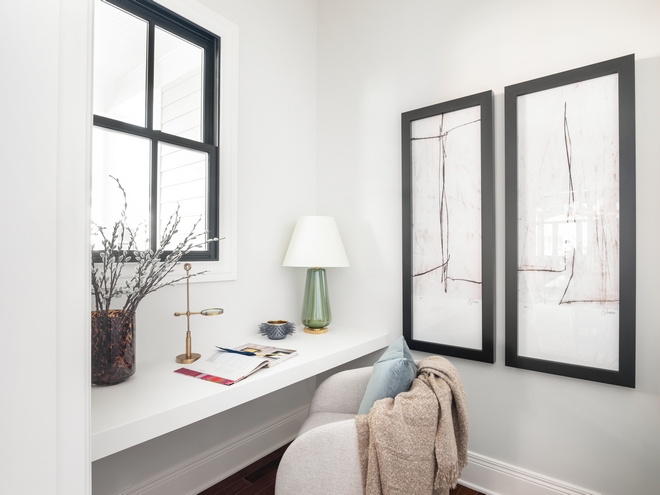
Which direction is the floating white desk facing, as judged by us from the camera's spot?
facing the viewer and to the right of the viewer

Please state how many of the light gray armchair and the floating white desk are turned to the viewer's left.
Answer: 1

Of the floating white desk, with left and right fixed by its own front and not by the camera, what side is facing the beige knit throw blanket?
front

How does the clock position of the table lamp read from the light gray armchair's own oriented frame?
The table lamp is roughly at 3 o'clock from the light gray armchair.

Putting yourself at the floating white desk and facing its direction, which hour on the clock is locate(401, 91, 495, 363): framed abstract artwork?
The framed abstract artwork is roughly at 10 o'clock from the floating white desk.

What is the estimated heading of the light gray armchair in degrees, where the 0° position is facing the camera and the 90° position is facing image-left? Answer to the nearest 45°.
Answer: approximately 90°
